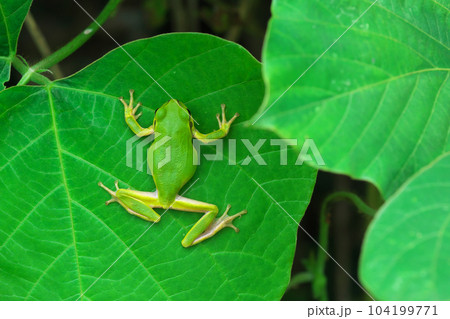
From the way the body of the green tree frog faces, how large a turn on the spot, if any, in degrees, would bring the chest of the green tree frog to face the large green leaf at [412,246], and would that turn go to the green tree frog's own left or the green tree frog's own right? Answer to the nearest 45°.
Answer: approximately 135° to the green tree frog's own right

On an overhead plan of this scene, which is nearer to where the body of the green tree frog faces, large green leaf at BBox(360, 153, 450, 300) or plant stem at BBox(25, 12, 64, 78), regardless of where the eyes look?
the plant stem

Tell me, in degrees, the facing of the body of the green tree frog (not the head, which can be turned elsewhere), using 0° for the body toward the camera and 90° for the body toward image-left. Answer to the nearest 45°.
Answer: approximately 180°

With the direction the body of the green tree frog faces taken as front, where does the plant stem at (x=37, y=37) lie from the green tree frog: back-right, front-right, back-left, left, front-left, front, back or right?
front-left
